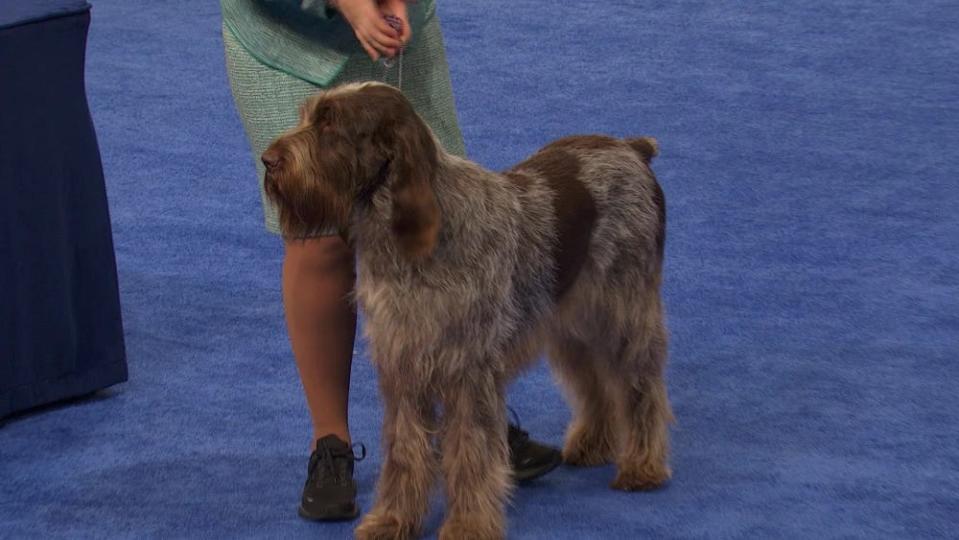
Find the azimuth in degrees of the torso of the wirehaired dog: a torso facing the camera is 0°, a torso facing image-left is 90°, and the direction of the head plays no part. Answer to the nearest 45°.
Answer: approximately 45°

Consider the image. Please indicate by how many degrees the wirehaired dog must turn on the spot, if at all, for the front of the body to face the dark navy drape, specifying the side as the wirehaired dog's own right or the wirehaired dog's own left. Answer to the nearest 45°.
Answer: approximately 90° to the wirehaired dog's own right
